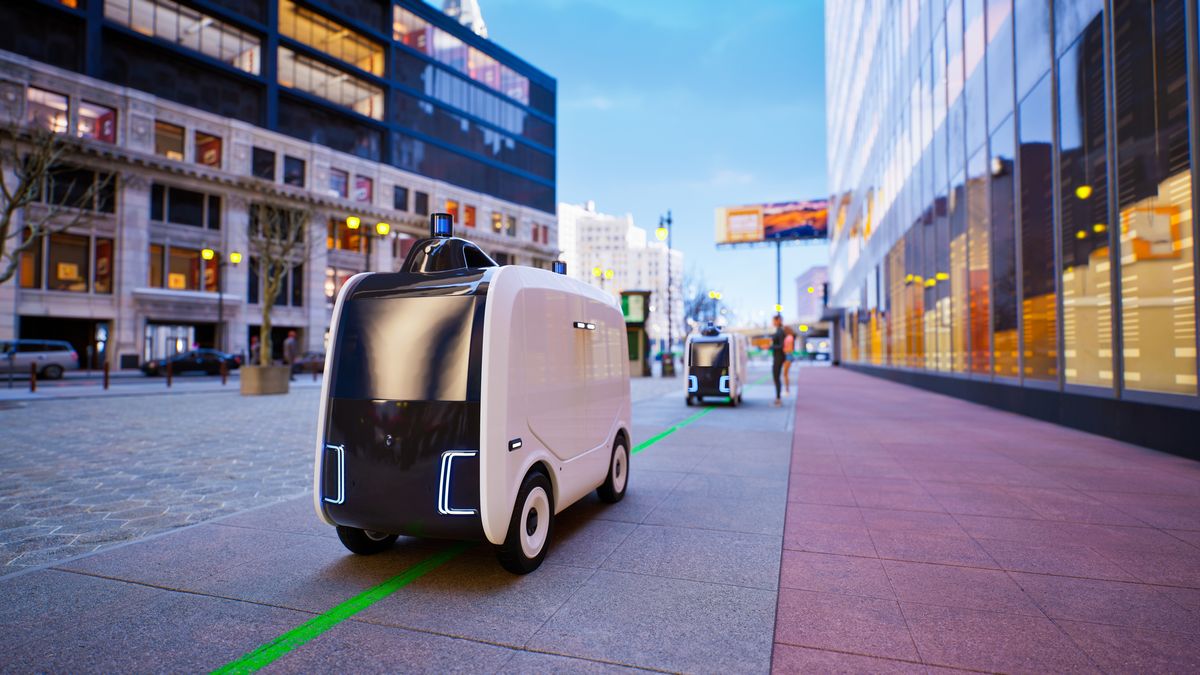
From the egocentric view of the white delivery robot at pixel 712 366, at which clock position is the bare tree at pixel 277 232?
The bare tree is roughly at 4 o'clock from the white delivery robot.

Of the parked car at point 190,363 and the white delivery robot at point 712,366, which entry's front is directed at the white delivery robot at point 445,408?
the white delivery robot at point 712,366

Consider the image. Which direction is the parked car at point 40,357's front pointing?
to the viewer's left

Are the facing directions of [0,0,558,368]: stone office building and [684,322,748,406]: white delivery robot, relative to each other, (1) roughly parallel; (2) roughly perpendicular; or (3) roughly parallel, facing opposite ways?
roughly perpendicular

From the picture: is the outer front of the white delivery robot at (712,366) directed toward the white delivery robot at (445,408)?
yes

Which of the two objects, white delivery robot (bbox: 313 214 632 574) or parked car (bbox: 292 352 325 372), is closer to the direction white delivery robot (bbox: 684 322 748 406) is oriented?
the white delivery robot

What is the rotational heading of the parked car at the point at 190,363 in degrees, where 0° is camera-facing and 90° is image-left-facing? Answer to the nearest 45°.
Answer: approximately 90°

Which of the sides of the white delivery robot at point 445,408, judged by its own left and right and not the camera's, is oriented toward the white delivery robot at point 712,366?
back

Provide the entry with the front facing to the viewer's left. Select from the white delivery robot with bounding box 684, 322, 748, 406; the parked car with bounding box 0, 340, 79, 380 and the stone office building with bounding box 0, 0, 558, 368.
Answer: the parked car

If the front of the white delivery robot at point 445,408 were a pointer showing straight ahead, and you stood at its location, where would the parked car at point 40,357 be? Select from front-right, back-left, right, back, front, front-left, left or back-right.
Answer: right
